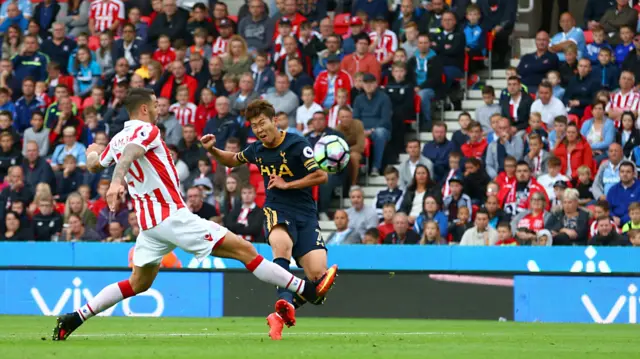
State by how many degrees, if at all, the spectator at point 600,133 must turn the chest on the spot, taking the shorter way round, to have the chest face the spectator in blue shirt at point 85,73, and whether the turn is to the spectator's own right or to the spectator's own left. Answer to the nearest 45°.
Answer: approximately 90° to the spectator's own right

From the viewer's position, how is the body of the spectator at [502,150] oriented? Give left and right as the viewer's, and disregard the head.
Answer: facing the viewer

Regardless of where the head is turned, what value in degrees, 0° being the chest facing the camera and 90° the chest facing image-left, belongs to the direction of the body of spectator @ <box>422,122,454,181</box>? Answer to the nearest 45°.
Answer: approximately 0°

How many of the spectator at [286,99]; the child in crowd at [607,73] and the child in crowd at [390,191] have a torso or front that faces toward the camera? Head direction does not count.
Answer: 3

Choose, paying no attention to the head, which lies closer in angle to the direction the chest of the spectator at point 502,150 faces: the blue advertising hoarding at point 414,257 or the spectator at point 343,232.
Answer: the blue advertising hoarding

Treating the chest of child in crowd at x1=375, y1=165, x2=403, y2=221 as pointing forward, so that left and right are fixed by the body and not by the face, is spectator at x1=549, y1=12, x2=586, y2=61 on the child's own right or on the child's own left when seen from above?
on the child's own left

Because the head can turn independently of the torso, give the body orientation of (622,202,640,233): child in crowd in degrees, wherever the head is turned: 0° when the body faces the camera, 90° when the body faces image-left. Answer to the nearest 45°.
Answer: approximately 0°

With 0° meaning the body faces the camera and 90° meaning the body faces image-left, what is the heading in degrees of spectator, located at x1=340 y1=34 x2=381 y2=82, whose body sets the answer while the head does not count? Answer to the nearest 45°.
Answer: approximately 45°

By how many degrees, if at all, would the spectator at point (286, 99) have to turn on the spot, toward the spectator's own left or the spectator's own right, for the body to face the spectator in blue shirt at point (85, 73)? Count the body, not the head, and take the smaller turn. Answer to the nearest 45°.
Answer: approximately 135° to the spectator's own right

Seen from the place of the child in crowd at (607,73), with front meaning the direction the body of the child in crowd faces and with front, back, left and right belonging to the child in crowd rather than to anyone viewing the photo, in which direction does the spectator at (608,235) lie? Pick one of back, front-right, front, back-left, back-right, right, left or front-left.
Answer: front

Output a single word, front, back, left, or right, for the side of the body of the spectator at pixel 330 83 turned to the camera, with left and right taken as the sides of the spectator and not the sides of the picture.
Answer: front

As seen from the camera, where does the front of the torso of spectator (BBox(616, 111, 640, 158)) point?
toward the camera

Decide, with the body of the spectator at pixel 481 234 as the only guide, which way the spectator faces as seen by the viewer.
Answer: toward the camera

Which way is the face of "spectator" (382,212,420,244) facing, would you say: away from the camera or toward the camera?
toward the camera
